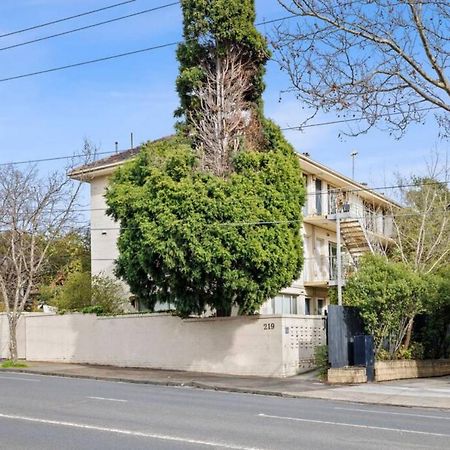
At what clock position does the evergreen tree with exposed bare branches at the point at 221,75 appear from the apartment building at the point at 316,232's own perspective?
The evergreen tree with exposed bare branches is roughly at 2 o'clock from the apartment building.

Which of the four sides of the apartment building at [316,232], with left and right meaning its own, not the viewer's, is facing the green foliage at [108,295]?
right

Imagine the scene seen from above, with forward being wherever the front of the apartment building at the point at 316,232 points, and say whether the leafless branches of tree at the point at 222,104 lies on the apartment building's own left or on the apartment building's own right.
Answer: on the apartment building's own right

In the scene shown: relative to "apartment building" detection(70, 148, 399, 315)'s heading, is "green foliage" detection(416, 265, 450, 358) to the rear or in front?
in front

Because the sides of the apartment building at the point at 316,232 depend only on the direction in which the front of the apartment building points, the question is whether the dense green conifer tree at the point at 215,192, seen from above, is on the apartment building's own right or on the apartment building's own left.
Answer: on the apartment building's own right

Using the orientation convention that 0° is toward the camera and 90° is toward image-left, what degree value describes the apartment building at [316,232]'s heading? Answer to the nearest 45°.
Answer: approximately 315°
